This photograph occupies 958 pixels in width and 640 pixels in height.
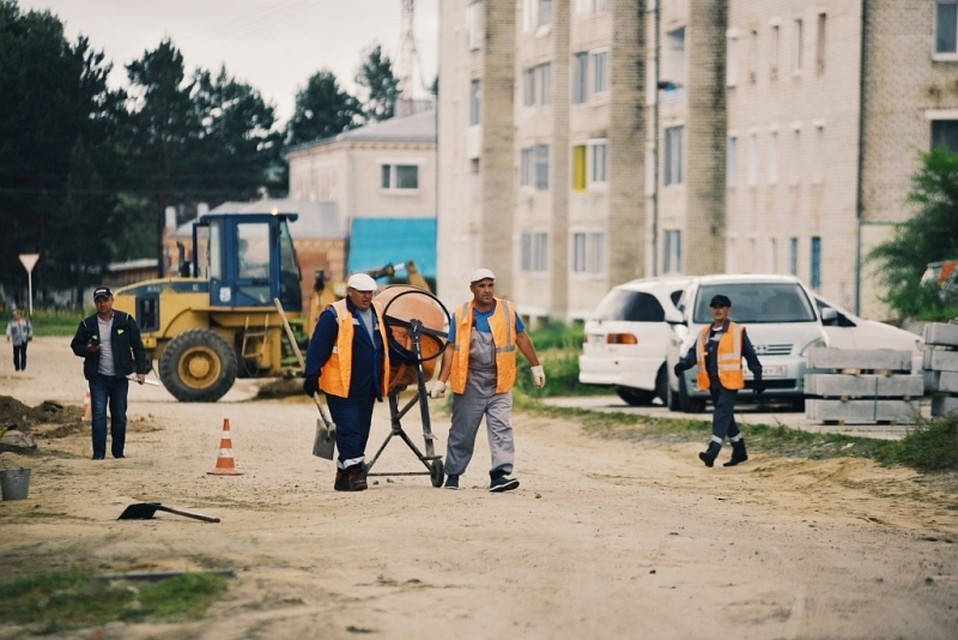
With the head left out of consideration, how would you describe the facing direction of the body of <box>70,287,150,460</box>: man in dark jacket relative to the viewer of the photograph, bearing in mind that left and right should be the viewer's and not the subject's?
facing the viewer

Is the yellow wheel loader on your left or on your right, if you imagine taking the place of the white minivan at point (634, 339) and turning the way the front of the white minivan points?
on your left

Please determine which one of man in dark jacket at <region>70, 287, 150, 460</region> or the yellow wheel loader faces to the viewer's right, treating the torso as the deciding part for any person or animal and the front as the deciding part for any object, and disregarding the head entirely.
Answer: the yellow wheel loader

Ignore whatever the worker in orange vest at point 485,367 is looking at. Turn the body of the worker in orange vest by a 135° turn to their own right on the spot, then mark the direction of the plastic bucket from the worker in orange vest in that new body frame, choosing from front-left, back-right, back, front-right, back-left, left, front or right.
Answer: front-left

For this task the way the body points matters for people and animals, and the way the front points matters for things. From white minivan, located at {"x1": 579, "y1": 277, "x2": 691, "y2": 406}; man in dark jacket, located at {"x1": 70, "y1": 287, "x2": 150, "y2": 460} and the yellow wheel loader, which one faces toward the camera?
the man in dark jacket

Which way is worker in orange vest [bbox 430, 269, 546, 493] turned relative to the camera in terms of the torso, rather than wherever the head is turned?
toward the camera

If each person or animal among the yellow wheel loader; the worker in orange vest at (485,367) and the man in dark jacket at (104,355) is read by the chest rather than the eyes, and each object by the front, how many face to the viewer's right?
1

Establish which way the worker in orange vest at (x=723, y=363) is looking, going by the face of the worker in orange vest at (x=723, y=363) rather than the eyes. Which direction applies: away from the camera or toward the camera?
toward the camera

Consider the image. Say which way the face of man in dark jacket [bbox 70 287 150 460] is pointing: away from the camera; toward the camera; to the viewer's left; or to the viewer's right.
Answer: toward the camera

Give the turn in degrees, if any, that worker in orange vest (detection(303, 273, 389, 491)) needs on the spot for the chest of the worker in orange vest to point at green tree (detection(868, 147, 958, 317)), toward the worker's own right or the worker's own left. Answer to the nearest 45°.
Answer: approximately 90° to the worker's own left

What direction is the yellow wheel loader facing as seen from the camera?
to the viewer's right

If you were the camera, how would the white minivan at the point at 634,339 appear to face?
facing away from the viewer and to the right of the viewer
